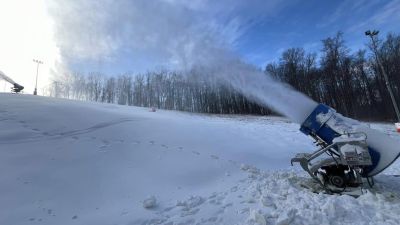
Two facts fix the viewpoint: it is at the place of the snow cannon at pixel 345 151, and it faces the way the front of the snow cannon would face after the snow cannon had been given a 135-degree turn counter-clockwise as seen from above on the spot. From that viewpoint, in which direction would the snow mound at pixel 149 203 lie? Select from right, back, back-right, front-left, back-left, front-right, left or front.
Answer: right

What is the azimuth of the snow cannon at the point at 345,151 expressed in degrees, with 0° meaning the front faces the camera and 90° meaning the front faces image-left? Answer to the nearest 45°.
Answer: approximately 90°
